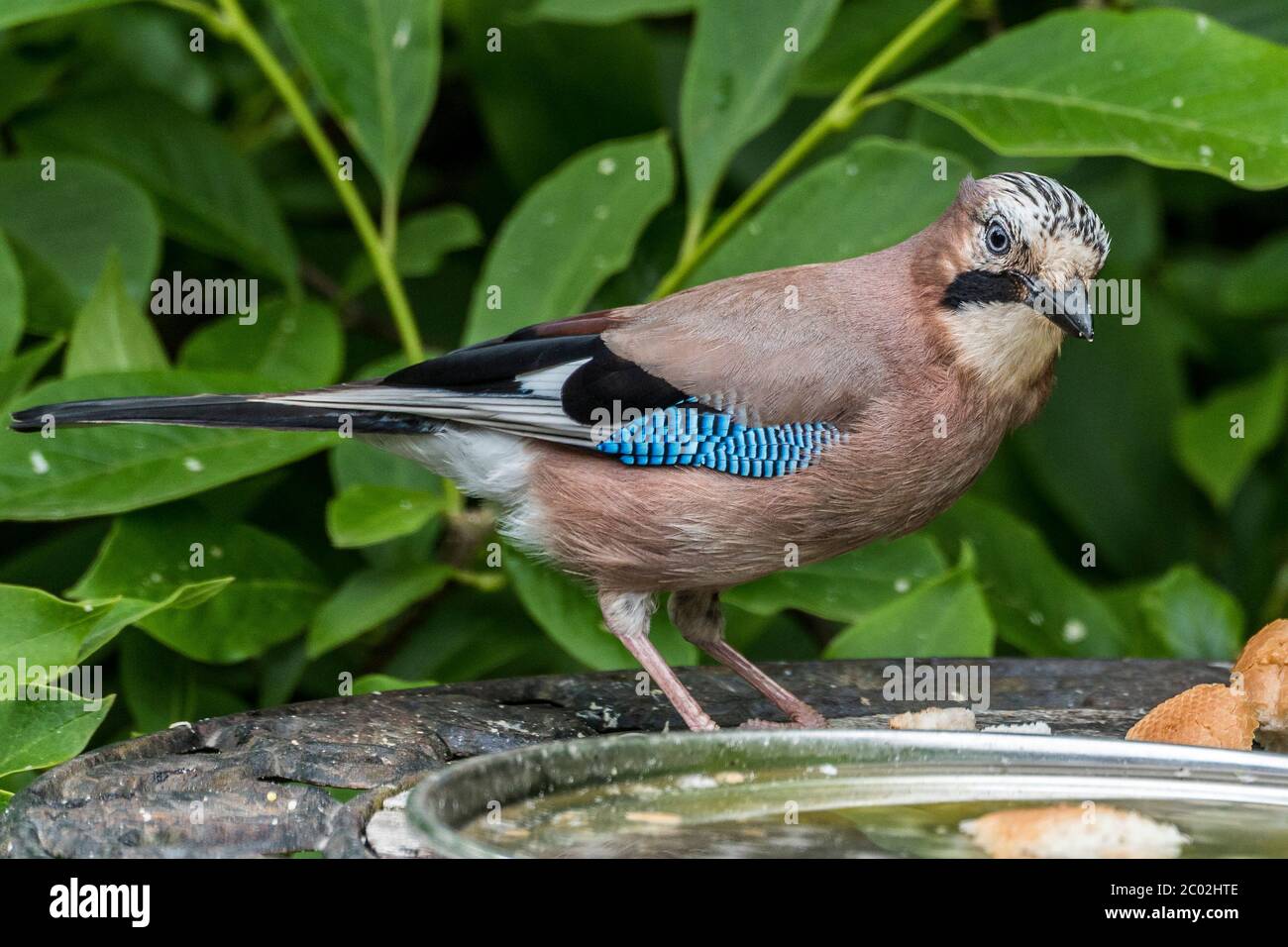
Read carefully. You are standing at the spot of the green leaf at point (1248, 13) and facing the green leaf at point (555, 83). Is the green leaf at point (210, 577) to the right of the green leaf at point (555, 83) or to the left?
left

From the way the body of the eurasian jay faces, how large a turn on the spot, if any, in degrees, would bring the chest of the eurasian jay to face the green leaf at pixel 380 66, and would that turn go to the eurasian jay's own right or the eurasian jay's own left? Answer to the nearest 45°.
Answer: approximately 135° to the eurasian jay's own left

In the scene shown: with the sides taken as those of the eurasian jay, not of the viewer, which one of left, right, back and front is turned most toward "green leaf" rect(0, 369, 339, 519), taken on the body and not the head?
back

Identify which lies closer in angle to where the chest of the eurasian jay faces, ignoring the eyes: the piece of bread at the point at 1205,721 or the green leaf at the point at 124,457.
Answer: the piece of bread

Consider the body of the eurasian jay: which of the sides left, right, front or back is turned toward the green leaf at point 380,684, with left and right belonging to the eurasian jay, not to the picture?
back

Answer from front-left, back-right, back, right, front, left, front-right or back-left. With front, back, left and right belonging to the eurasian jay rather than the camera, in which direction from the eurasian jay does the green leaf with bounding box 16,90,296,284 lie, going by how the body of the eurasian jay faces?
back-left

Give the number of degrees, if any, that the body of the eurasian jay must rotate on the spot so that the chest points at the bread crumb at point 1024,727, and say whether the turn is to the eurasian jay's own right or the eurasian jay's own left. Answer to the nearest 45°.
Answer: approximately 45° to the eurasian jay's own right

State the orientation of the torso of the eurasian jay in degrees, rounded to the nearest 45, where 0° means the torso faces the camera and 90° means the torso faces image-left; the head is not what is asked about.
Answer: approximately 270°

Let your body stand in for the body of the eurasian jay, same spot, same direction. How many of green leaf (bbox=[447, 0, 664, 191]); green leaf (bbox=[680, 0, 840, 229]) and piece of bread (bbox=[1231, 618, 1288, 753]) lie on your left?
2

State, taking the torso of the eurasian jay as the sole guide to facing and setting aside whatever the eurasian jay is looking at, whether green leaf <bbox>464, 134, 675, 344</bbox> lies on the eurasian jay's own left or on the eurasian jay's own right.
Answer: on the eurasian jay's own left

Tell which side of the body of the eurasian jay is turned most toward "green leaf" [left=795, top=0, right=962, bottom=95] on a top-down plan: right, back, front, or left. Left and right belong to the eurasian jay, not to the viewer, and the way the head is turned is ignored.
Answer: left
